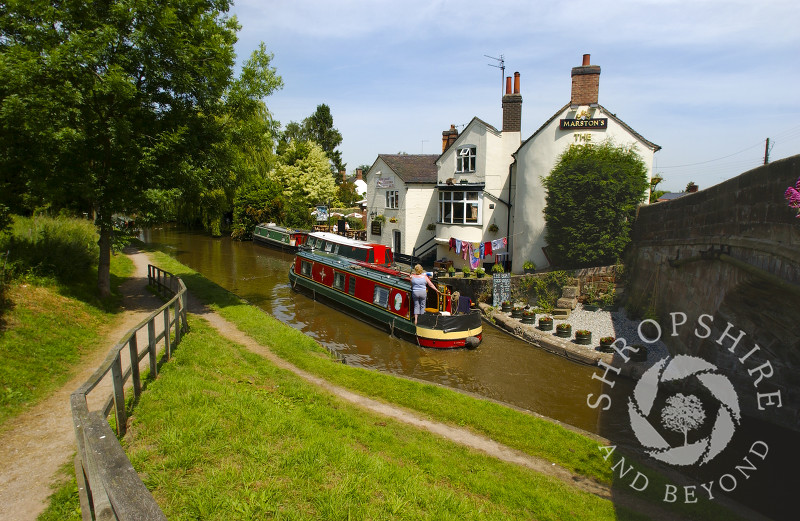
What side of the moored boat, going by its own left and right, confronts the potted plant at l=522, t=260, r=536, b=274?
back

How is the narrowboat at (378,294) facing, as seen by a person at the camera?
facing away from the viewer and to the left of the viewer

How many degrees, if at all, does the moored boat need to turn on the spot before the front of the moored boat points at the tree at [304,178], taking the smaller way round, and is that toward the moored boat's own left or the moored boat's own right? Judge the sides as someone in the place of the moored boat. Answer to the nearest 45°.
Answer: approximately 45° to the moored boat's own right

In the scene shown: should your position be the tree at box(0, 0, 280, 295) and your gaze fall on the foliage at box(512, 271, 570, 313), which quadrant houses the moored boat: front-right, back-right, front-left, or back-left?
front-left

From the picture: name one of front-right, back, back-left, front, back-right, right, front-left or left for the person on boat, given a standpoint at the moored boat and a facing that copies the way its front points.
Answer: back-left

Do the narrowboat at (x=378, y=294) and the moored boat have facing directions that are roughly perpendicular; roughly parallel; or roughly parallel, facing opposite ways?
roughly parallel

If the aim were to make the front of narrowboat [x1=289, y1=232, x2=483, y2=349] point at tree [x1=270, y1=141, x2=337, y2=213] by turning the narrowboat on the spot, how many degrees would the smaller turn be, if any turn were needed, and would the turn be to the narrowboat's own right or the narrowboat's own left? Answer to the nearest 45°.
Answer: approximately 45° to the narrowboat's own right

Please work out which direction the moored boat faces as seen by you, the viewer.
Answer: facing away from the viewer and to the left of the viewer

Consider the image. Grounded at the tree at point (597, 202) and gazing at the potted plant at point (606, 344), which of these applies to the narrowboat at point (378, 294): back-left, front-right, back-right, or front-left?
front-right

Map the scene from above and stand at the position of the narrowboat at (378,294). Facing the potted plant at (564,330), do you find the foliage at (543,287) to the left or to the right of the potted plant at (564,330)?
left

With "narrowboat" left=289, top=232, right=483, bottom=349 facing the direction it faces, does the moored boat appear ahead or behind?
ahead

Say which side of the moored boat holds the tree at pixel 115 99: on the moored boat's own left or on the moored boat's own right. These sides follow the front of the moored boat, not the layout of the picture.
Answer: on the moored boat's own left

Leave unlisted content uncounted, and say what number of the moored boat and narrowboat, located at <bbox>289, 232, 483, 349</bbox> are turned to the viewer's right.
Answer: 0
